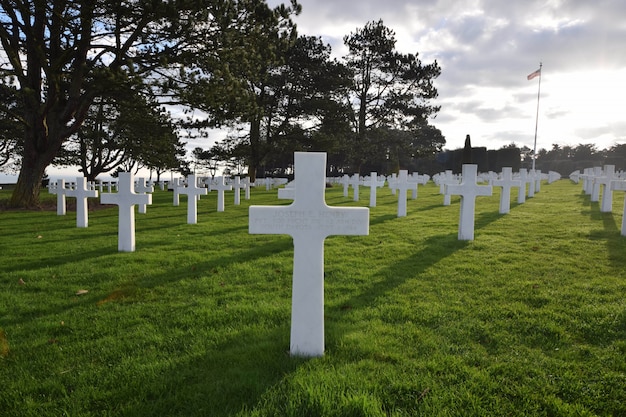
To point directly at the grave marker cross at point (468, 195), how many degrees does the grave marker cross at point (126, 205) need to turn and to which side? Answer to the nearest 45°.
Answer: approximately 90° to its left

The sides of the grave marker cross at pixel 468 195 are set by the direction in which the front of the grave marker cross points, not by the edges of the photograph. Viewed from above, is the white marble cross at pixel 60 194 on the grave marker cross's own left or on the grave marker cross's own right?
on the grave marker cross's own right

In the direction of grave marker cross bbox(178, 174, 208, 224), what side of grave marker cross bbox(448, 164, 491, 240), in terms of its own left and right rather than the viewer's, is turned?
right

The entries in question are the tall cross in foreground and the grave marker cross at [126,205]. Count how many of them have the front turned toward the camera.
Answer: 2

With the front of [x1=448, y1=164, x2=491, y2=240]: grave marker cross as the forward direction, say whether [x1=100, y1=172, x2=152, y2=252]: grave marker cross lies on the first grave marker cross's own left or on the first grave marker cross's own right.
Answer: on the first grave marker cross's own right

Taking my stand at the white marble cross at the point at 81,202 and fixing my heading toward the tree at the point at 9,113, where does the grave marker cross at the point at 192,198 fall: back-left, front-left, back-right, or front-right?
back-right

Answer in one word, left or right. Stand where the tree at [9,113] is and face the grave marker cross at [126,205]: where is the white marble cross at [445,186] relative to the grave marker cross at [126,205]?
left

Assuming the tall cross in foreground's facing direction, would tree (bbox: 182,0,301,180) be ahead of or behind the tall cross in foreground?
behind

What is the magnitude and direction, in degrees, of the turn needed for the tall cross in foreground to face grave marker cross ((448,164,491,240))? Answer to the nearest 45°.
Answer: approximately 135° to its left

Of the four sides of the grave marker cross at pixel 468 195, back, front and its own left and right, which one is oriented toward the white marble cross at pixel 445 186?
back
